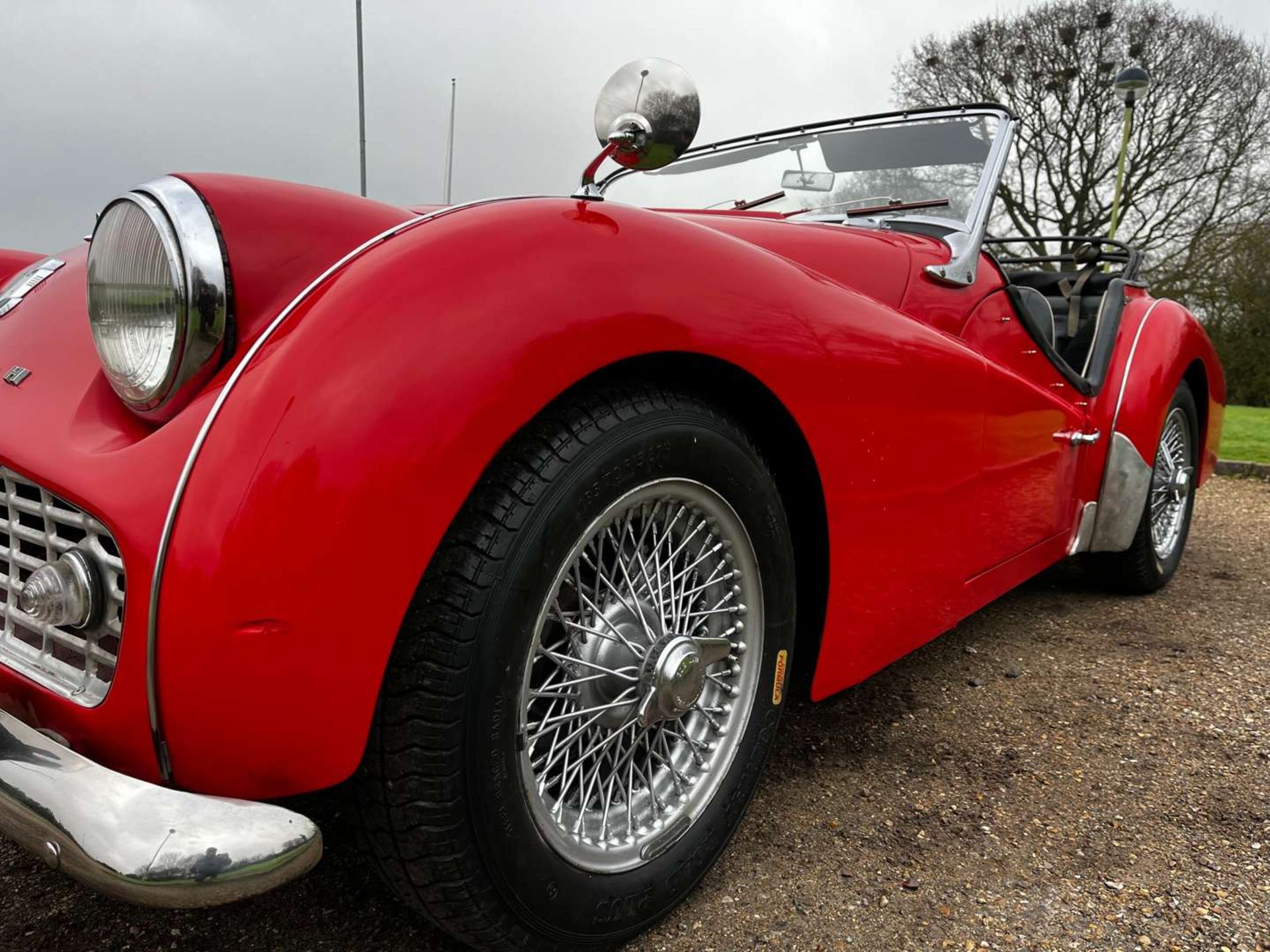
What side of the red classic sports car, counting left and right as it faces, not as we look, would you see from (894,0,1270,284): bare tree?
back

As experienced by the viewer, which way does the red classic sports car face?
facing the viewer and to the left of the viewer
